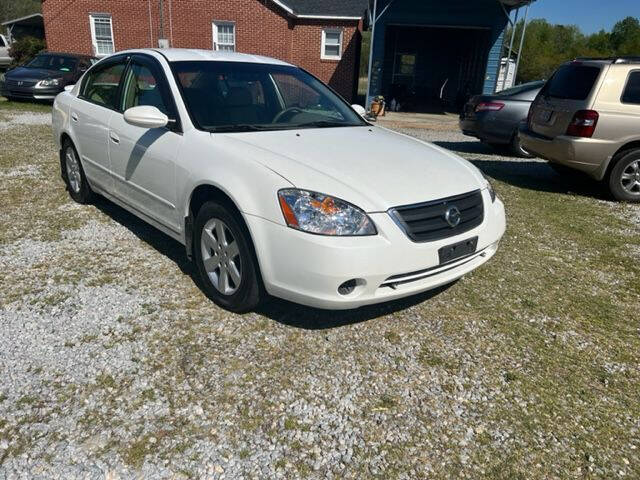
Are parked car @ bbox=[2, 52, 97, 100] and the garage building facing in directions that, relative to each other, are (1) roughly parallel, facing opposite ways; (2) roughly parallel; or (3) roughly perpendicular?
roughly parallel

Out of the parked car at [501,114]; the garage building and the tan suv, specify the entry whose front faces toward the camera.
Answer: the garage building

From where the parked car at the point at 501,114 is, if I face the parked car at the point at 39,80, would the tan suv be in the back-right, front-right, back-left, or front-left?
back-left

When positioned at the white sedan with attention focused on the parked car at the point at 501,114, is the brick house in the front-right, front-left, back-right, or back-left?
front-left

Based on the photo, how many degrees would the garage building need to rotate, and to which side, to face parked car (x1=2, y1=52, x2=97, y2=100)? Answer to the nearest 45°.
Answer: approximately 45° to its right

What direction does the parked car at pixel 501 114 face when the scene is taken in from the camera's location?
facing away from the viewer and to the right of the viewer

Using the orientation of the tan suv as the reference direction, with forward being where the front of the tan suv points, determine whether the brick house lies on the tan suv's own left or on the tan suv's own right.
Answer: on the tan suv's own left

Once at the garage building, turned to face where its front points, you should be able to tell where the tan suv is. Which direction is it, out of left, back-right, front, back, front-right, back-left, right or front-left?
front

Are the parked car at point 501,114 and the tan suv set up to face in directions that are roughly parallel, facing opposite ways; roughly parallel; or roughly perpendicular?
roughly parallel

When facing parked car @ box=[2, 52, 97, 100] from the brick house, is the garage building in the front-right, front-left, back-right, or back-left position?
back-left

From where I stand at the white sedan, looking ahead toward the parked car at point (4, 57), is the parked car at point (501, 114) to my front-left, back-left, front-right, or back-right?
front-right

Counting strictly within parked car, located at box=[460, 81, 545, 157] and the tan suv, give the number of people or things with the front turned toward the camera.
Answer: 0

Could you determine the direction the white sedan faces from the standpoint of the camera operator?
facing the viewer and to the right of the viewer

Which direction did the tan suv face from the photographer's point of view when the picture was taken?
facing away from the viewer and to the right of the viewer

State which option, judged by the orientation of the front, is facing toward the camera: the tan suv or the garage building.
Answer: the garage building

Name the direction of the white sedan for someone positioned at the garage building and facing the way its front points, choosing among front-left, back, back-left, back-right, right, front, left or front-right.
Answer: front
